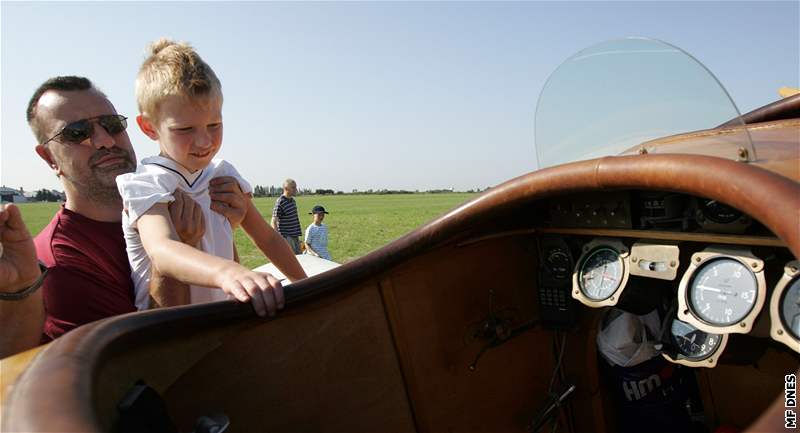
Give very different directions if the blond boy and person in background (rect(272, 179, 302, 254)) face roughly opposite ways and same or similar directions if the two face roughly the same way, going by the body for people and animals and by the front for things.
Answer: same or similar directions

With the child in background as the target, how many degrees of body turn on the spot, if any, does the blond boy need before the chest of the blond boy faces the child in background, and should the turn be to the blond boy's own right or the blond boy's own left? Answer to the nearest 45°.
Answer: approximately 135° to the blond boy's own left

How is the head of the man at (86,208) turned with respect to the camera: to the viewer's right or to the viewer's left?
to the viewer's right

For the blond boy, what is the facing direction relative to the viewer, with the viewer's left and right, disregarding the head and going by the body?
facing the viewer and to the right of the viewer

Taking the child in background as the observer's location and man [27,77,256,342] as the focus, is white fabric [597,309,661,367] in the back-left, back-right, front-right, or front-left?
front-left

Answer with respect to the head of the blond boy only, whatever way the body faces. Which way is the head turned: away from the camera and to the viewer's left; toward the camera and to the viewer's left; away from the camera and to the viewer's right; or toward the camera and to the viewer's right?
toward the camera and to the viewer's right

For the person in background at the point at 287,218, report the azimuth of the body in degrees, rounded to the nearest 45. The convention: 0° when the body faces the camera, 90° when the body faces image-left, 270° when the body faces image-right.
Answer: approximately 315°

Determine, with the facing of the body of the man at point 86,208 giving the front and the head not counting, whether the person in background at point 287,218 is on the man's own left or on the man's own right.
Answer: on the man's own left

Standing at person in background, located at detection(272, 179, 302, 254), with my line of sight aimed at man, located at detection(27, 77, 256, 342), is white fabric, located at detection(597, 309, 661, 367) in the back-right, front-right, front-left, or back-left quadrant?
front-left

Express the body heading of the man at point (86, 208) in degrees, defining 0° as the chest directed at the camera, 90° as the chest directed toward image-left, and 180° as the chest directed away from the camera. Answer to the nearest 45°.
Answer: approximately 315°

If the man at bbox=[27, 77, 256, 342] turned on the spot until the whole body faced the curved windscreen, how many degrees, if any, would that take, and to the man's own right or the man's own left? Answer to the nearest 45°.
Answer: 0° — they already face it

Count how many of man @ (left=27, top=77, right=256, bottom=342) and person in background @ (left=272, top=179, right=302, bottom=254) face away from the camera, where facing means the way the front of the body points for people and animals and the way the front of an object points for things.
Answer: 0

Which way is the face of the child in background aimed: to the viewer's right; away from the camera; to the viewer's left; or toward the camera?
toward the camera

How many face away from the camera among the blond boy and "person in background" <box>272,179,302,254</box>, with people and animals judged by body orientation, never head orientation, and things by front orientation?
0

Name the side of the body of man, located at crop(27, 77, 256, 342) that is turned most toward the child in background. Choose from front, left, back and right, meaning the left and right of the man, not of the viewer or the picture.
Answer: left
